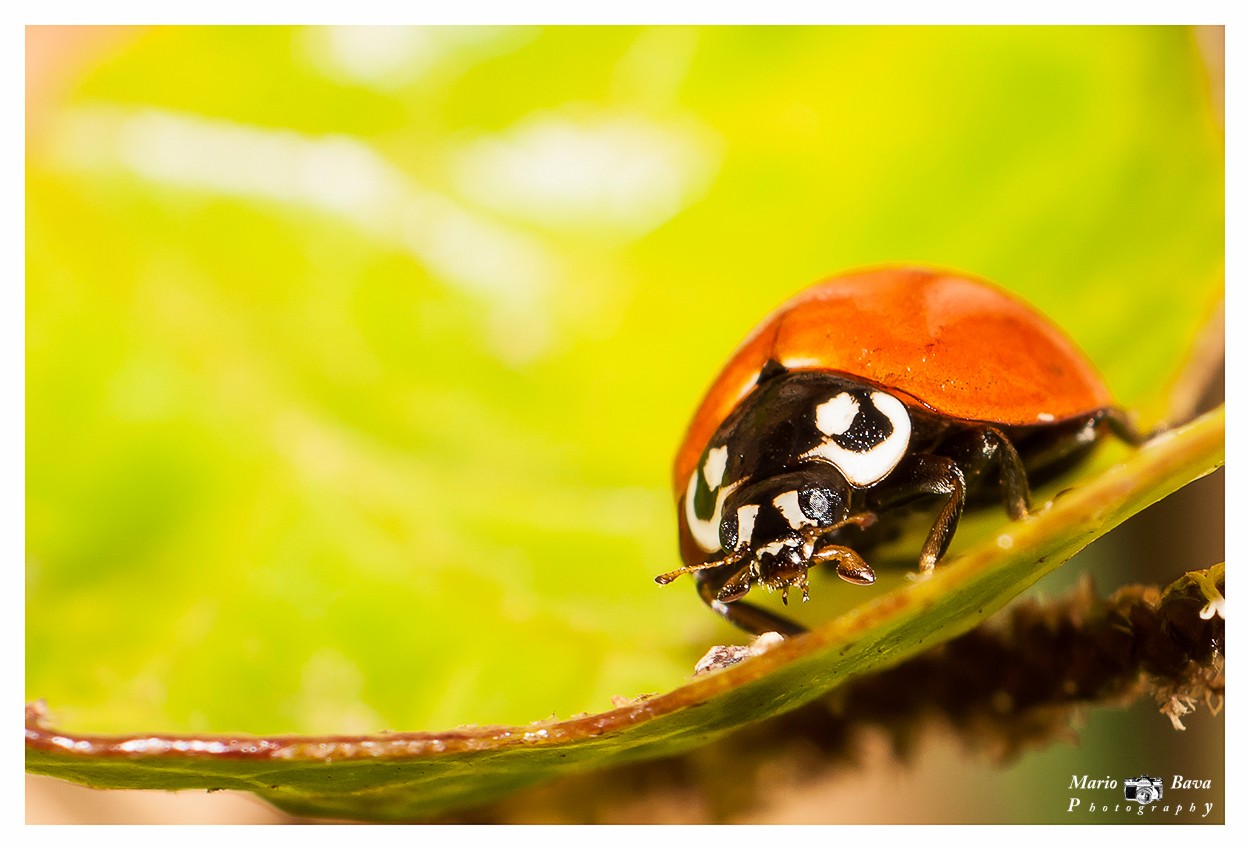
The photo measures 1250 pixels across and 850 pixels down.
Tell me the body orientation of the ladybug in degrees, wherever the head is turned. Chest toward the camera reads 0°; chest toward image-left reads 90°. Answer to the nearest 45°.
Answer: approximately 45°
